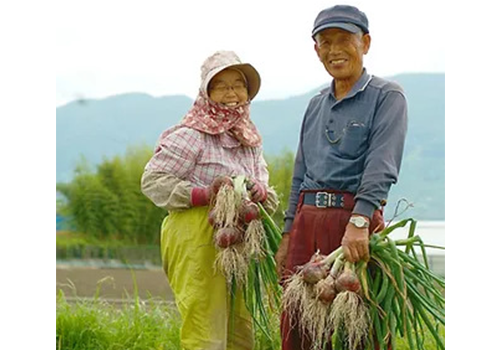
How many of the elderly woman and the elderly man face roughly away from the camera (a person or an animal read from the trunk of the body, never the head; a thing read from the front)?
0

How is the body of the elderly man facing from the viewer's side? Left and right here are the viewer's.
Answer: facing the viewer and to the left of the viewer

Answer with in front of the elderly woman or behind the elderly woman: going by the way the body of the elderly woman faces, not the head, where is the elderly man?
in front

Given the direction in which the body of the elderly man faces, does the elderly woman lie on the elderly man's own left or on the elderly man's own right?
on the elderly man's own right

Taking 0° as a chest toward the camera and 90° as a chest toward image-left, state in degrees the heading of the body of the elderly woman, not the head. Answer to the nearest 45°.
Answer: approximately 315°
